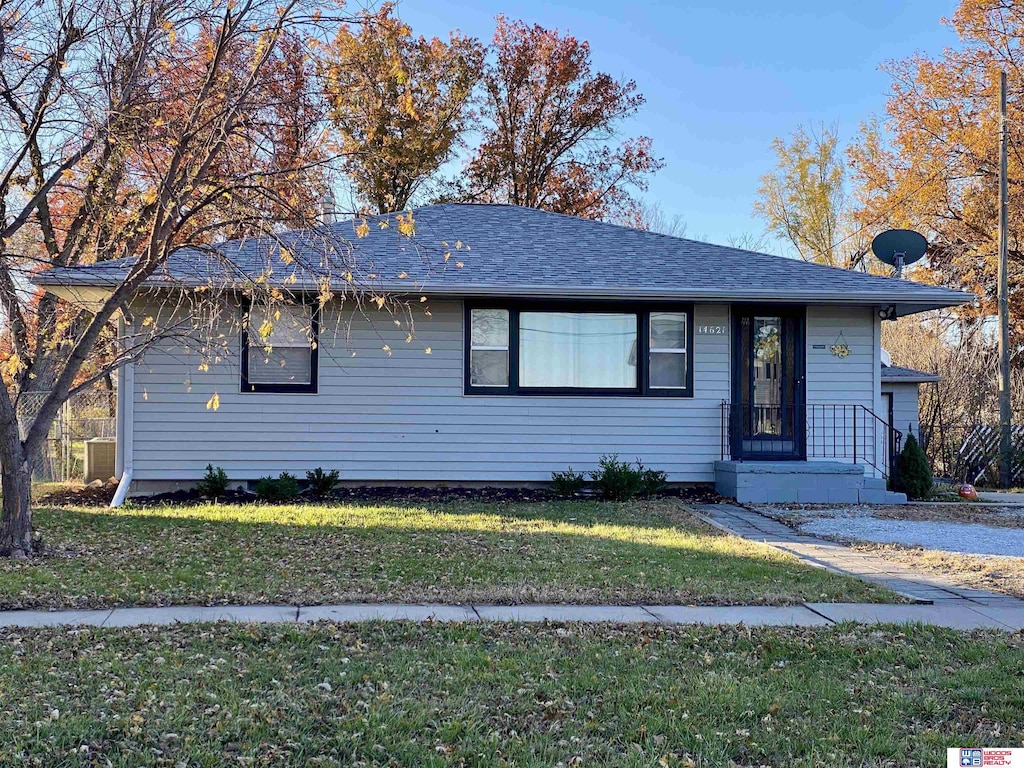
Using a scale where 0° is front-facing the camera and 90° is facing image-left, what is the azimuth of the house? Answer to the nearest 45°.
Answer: approximately 0°

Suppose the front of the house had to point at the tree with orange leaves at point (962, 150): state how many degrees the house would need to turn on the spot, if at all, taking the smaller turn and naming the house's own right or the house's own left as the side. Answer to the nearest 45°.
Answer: approximately 135° to the house's own left

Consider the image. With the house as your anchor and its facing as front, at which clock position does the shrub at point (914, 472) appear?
The shrub is roughly at 9 o'clock from the house.

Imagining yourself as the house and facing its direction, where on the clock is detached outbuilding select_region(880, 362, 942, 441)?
The detached outbuilding is roughly at 8 o'clock from the house.

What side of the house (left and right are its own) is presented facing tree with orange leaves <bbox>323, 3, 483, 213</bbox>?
back

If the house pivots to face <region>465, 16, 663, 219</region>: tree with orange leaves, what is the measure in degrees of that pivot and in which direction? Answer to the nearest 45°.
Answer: approximately 180°

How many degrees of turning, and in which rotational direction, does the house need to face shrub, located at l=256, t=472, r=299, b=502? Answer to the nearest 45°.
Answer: approximately 90° to its right

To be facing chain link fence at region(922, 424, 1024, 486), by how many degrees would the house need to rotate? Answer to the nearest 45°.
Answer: approximately 135° to its left

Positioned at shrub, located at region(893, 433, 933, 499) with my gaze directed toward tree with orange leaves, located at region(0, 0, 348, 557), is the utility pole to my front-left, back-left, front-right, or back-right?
back-right

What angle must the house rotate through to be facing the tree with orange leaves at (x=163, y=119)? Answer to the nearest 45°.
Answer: approximately 135° to its right
